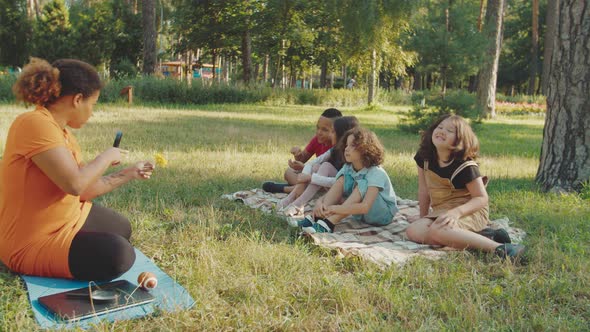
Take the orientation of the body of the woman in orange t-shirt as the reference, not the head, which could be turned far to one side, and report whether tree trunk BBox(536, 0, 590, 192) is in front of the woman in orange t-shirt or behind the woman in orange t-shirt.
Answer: in front

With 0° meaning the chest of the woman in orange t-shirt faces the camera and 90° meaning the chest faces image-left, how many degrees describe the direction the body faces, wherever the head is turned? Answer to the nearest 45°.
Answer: approximately 270°

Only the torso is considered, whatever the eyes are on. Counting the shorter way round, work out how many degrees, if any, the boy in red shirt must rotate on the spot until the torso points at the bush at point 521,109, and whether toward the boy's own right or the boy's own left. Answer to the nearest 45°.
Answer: approximately 180°

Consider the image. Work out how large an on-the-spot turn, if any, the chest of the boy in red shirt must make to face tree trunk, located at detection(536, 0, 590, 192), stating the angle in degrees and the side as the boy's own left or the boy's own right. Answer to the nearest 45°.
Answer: approximately 135° to the boy's own left

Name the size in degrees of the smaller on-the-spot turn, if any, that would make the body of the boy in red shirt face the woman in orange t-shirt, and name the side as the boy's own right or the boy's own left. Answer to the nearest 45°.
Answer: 0° — they already face them

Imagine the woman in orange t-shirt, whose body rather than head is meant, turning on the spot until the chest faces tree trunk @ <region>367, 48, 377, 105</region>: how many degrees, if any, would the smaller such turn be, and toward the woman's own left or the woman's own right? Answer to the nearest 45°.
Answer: approximately 45° to the woman's own left

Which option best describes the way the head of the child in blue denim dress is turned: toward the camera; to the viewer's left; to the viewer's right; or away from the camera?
to the viewer's left

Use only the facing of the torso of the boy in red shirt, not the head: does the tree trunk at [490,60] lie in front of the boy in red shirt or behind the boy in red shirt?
behind

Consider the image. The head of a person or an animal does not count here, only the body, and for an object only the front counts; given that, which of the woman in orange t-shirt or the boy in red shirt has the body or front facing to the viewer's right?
the woman in orange t-shirt

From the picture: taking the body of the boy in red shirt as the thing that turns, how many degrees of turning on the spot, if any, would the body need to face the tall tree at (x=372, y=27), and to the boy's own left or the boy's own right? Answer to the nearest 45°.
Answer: approximately 135° to the boy's own right

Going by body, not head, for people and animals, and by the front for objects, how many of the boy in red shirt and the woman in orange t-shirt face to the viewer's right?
1

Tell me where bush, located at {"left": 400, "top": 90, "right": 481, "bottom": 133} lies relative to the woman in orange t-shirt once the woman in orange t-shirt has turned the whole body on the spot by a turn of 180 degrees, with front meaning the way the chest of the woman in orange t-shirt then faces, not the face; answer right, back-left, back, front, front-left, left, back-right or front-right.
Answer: back-right

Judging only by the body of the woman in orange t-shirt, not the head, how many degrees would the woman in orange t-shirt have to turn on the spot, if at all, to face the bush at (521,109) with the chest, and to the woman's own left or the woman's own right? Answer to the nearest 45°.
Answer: approximately 45° to the woman's own left

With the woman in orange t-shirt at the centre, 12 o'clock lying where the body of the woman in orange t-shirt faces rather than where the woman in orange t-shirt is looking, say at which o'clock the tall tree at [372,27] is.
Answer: The tall tree is roughly at 10 o'clock from the woman in orange t-shirt.

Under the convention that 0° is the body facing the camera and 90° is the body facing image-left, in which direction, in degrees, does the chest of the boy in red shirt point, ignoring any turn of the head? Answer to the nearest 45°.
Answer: approximately 45°
